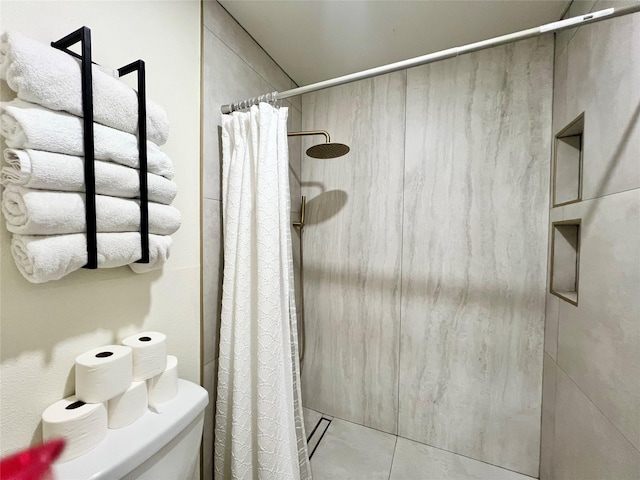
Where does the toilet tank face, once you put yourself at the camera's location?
facing the viewer and to the right of the viewer
